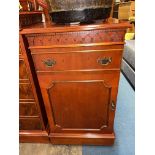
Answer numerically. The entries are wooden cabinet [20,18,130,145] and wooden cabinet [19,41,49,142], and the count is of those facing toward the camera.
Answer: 2

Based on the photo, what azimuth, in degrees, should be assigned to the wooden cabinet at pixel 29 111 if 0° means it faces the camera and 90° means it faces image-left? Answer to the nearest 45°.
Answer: approximately 0°

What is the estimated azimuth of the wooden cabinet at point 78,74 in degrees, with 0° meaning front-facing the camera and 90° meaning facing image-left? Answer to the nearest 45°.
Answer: approximately 0°
